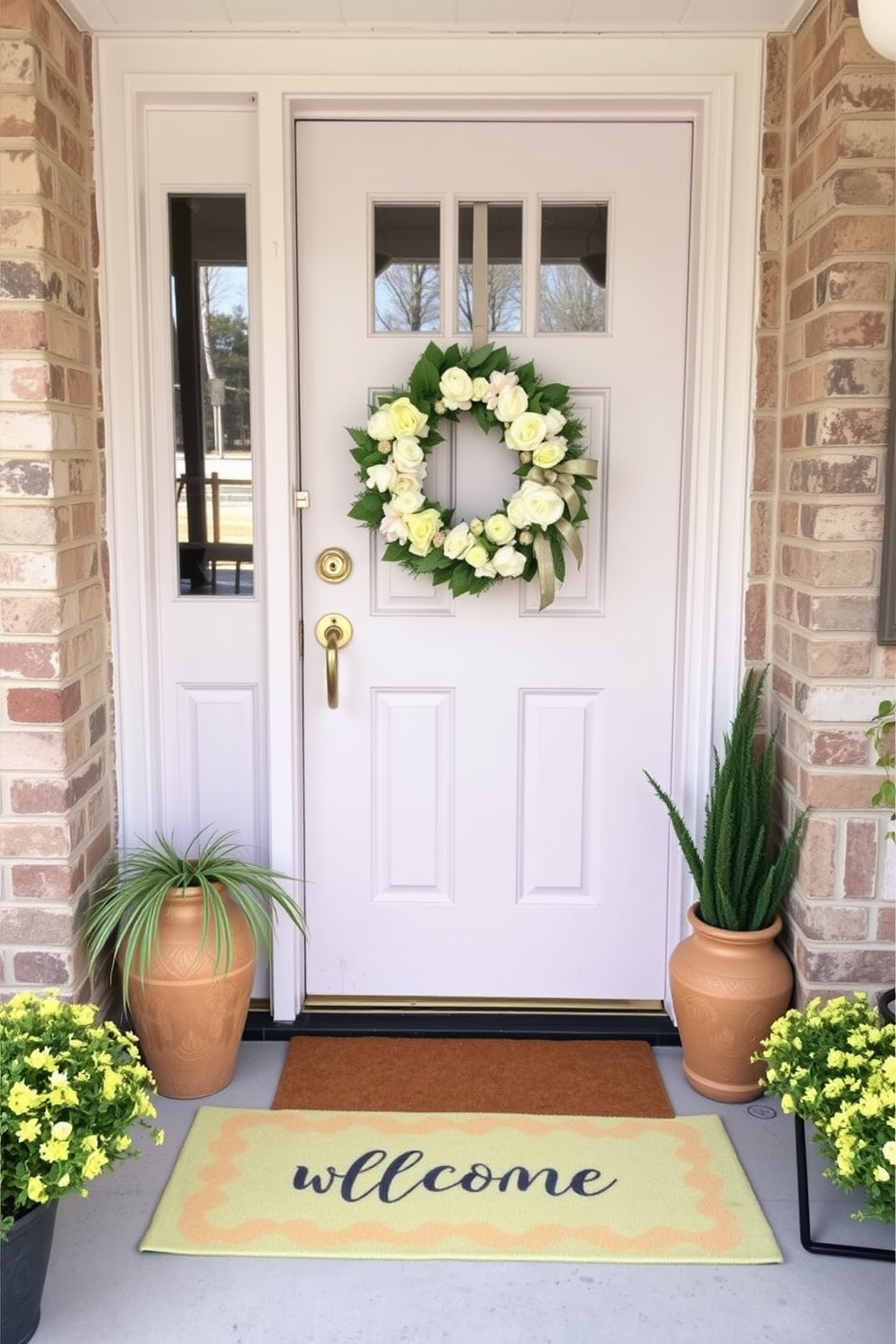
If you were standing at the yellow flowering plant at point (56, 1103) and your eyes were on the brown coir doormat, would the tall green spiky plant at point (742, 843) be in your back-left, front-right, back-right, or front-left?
front-right

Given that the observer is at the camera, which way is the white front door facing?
facing the viewer

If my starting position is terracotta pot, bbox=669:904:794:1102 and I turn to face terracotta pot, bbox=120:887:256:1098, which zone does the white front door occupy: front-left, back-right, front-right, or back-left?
front-right

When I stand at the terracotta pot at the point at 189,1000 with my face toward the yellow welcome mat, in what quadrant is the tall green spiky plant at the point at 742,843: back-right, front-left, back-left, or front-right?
front-left

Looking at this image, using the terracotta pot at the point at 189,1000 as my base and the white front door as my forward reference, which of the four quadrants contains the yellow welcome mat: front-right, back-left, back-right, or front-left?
front-right

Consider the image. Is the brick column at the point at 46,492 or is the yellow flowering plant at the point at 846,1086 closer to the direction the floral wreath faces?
the yellow flowering plant

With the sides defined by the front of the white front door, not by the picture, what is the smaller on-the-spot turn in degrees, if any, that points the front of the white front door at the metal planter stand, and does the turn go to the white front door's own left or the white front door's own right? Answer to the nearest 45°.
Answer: approximately 45° to the white front door's own left

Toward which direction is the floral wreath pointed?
toward the camera

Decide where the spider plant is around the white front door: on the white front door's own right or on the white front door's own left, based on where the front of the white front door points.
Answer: on the white front door's own right
